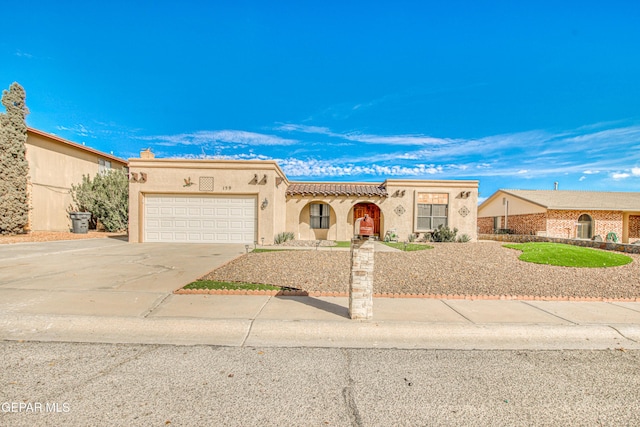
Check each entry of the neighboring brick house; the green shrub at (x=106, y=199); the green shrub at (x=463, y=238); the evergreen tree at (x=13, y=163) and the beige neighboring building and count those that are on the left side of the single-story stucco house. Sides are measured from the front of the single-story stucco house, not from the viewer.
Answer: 2

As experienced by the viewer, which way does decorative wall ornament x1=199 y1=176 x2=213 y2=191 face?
facing the viewer

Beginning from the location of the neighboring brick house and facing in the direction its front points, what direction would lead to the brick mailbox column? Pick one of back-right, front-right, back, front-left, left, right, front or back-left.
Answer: front

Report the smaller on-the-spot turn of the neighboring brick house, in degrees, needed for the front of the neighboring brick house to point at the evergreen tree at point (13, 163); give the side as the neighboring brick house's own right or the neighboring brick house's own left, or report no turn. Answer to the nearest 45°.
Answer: approximately 45° to the neighboring brick house's own right

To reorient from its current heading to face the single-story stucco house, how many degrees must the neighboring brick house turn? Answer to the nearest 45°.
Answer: approximately 45° to its right

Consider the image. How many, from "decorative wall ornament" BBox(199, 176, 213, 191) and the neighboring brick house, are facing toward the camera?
2

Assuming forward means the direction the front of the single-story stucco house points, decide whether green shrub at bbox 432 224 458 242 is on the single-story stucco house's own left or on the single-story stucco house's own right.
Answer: on the single-story stucco house's own left

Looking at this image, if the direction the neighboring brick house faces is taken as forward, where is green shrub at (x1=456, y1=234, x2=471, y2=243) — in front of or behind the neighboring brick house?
in front

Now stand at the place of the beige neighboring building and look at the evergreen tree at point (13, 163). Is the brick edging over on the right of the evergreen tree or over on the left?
left

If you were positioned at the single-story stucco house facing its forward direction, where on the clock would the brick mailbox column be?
The brick mailbox column is roughly at 11 o'clock from the single-story stucco house.

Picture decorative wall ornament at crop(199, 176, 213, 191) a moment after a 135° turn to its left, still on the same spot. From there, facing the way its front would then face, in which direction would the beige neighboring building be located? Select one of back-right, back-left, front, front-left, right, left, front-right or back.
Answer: left

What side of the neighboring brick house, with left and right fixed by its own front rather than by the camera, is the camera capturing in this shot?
front

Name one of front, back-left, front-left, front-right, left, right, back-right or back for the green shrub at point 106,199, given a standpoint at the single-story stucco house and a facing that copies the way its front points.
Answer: back-right

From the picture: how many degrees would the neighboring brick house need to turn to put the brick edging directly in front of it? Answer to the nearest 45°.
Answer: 0° — it already faces it

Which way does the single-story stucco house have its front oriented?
toward the camera

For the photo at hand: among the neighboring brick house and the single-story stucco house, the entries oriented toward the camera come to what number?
2

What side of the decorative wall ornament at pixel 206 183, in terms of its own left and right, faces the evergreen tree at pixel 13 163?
right
